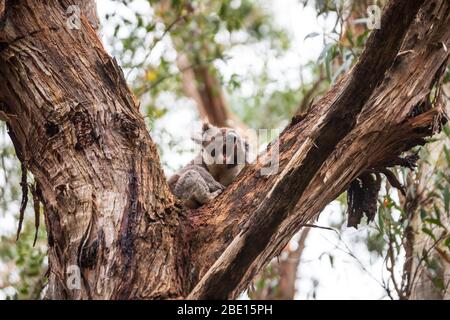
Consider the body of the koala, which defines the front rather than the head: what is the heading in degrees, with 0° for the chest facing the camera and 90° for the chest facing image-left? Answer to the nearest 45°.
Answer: approximately 315°
